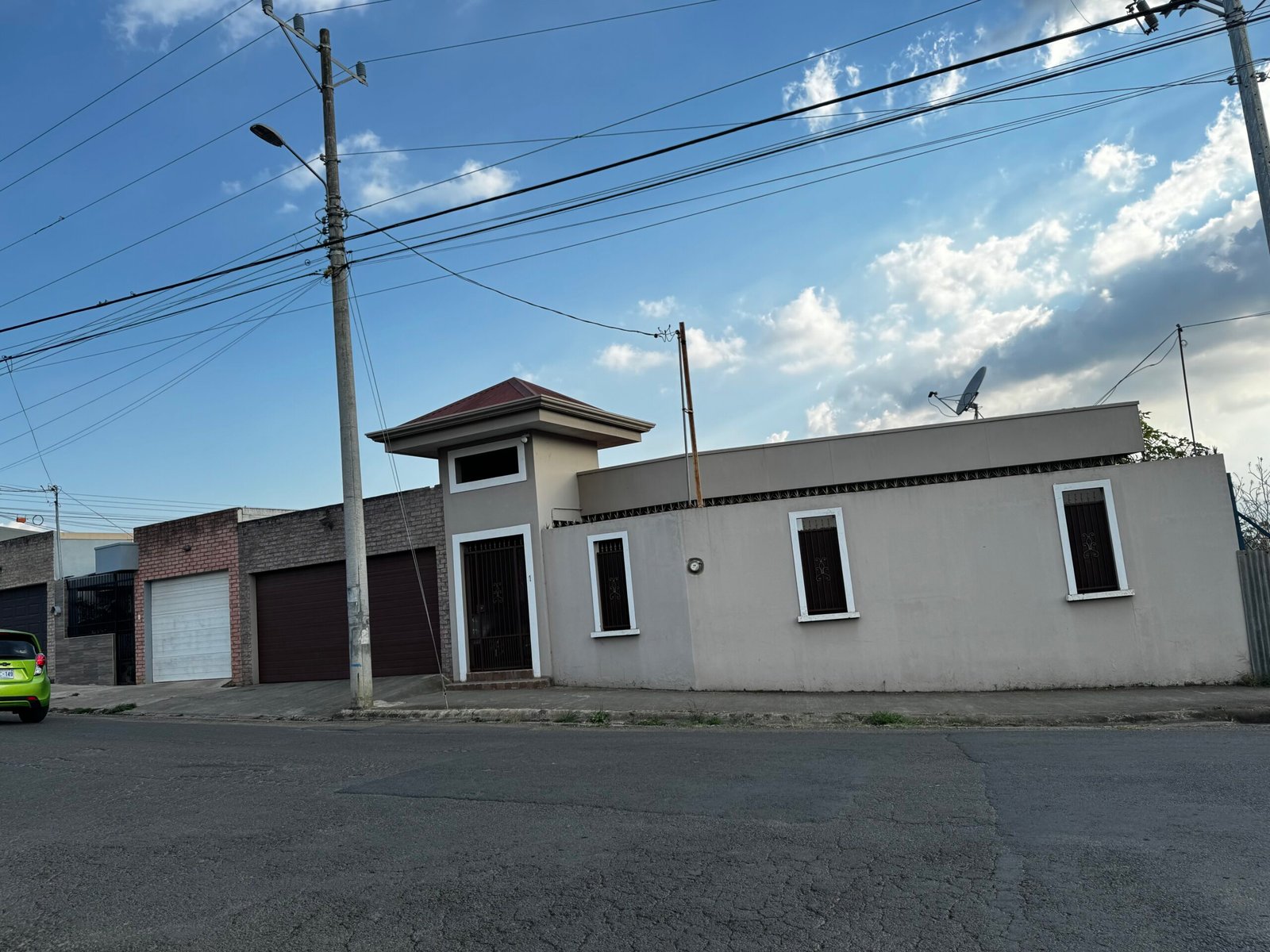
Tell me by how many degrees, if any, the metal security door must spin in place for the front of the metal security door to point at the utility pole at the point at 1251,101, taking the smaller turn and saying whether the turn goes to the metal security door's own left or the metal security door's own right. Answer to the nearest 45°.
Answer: approximately 45° to the metal security door's own left

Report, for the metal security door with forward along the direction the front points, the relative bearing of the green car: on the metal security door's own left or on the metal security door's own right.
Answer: on the metal security door's own right

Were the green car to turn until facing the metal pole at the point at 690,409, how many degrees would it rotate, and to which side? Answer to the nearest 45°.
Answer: approximately 135° to its right

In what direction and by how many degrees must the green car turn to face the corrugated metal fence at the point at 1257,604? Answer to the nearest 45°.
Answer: approximately 135° to its right

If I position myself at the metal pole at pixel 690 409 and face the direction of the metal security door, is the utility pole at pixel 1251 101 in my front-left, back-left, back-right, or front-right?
back-left

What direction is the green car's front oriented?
away from the camera

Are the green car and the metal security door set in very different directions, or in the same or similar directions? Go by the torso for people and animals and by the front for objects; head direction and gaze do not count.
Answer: very different directions

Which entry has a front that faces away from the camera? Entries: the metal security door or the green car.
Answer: the green car

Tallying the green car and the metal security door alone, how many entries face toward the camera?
1

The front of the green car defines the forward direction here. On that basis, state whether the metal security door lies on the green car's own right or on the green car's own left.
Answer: on the green car's own right

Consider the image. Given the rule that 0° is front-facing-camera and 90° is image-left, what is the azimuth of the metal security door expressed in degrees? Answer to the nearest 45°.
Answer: approximately 0°

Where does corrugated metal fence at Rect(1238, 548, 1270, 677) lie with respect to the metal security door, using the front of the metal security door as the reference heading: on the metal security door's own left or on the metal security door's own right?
on the metal security door's own left
